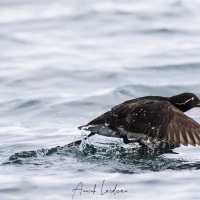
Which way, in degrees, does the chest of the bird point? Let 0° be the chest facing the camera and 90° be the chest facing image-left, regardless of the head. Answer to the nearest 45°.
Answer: approximately 270°
